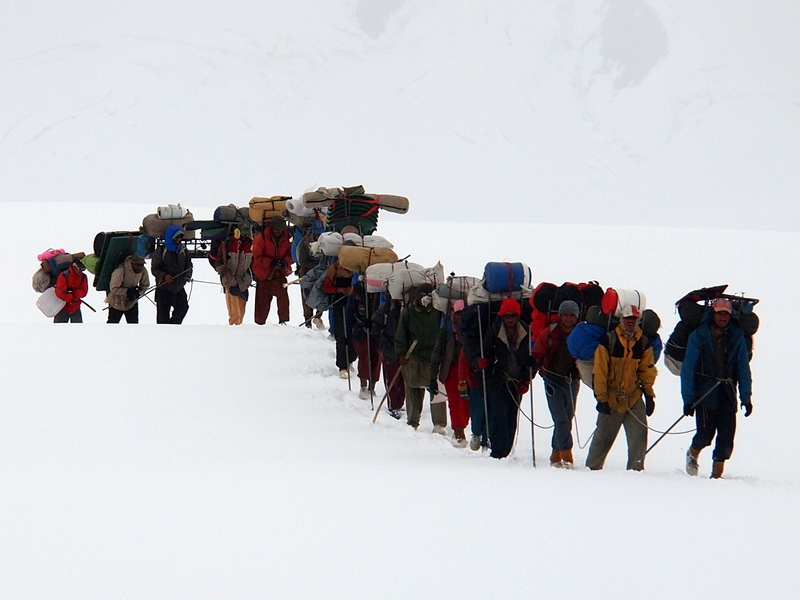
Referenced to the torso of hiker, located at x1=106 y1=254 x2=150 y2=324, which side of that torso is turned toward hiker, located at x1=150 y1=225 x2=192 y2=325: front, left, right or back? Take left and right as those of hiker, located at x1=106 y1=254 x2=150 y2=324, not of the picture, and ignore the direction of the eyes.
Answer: front

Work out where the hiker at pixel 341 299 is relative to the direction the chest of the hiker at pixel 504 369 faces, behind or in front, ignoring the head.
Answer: behind

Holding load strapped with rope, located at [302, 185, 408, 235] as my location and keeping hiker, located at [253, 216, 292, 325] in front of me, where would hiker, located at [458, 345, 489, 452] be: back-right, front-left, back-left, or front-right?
back-left

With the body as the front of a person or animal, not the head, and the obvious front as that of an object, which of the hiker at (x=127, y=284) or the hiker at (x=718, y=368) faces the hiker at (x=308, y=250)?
the hiker at (x=127, y=284)

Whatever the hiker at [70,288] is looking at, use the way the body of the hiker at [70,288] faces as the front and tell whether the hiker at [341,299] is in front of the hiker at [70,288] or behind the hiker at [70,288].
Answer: in front

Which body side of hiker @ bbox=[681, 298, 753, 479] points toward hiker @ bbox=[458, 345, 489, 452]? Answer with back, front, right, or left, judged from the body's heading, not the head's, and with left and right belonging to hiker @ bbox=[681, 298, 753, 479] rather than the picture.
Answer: right

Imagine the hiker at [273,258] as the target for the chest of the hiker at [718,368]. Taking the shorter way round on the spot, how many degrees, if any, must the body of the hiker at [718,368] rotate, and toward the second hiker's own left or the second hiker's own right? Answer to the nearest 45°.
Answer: approximately 135° to the second hiker's own right
